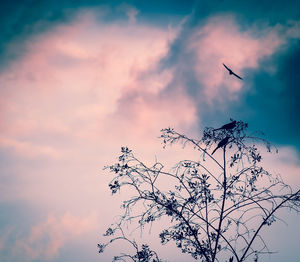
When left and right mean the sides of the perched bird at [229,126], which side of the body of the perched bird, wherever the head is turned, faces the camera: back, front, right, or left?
right
